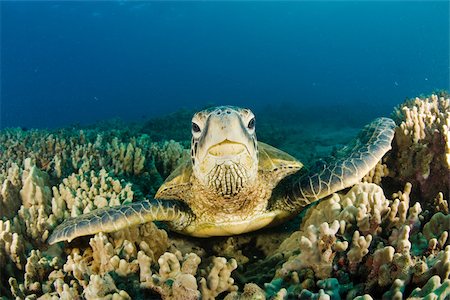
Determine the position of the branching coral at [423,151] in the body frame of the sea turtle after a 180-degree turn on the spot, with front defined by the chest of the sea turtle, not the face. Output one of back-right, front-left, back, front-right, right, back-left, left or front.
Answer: right

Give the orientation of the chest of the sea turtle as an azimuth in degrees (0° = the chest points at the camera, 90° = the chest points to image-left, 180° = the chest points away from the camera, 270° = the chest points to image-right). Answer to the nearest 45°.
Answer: approximately 0°
